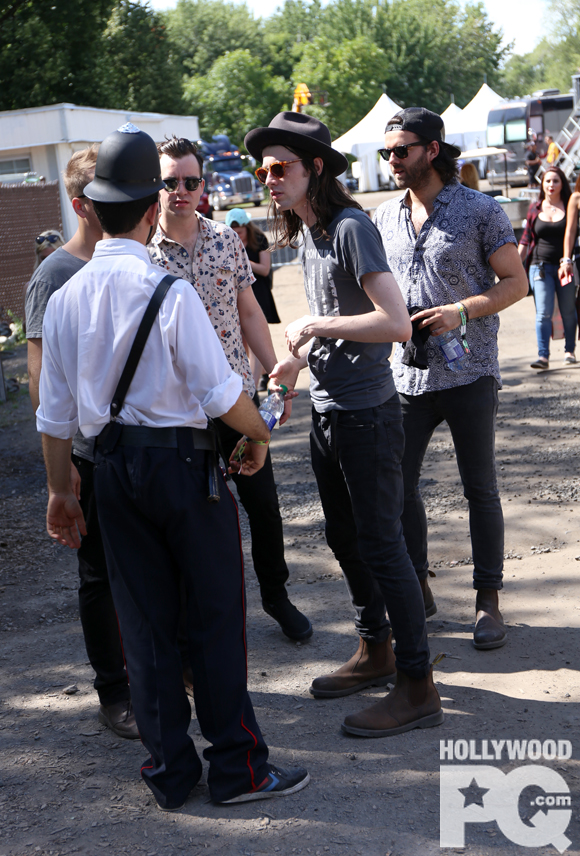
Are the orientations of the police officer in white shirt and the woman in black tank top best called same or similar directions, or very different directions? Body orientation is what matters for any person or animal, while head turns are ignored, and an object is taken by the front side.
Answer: very different directions

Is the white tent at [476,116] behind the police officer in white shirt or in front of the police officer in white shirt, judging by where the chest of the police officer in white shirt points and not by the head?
in front

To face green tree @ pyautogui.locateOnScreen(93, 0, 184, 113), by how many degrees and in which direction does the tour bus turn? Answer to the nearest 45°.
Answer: approximately 45° to its right

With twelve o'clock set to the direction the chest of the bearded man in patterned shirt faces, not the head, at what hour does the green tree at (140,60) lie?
The green tree is roughly at 4 o'clock from the bearded man in patterned shirt.

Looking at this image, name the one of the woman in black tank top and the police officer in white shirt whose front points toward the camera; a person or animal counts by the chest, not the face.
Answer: the woman in black tank top

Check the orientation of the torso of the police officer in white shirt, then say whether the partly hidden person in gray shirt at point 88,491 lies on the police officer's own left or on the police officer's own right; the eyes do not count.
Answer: on the police officer's own left

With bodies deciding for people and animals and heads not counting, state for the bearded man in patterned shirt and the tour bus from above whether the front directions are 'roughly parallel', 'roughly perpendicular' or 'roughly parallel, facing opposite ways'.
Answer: roughly parallel

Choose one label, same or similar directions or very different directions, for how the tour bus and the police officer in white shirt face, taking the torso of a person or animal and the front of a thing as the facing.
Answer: very different directions

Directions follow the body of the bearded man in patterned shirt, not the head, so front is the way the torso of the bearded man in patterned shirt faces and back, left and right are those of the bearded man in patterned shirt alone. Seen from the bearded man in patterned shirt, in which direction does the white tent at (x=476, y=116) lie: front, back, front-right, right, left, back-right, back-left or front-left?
back-right

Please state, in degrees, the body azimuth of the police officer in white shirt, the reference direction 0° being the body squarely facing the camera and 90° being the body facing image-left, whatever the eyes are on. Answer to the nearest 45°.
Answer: approximately 225°

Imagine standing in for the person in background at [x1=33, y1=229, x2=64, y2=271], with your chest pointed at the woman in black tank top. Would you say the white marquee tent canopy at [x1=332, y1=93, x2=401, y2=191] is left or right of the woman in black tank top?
left

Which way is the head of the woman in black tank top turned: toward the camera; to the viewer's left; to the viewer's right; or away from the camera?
toward the camera

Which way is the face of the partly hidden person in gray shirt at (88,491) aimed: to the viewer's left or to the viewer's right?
to the viewer's right

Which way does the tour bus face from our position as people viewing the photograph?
facing the viewer and to the left of the viewer

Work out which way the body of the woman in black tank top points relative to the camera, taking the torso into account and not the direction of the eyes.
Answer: toward the camera

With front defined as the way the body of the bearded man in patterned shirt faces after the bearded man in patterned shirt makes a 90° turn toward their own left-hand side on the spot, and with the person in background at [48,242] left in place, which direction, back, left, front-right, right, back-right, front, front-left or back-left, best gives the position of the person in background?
back
